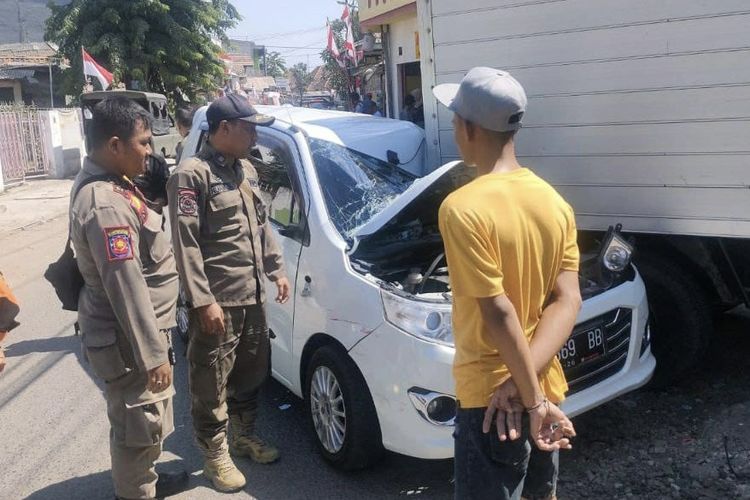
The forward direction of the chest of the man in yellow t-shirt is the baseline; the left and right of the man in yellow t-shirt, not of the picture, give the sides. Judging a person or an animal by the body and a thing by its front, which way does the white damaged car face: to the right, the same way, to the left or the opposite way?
the opposite way

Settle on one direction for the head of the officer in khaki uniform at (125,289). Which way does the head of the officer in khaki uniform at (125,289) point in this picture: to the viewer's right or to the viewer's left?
to the viewer's right

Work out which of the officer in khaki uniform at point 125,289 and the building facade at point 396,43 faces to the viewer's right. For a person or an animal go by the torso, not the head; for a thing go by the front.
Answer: the officer in khaki uniform

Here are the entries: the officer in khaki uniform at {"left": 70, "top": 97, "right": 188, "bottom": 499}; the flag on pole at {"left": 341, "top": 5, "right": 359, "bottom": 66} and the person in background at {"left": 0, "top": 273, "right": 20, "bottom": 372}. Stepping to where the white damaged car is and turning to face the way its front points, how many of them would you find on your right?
2

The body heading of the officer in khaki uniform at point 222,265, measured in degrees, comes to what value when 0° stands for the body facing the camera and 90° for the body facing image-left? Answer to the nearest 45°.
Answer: approximately 315°

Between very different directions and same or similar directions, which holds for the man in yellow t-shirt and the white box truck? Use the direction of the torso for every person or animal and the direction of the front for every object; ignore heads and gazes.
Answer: very different directions

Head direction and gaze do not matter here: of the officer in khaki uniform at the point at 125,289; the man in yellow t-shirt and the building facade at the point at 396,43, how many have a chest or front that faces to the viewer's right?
1

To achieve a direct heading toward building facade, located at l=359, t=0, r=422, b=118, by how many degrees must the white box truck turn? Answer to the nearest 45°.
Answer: approximately 135° to its left

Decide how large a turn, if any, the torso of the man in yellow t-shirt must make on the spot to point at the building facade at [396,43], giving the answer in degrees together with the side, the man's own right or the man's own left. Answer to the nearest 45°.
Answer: approximately 45° to the man's own right

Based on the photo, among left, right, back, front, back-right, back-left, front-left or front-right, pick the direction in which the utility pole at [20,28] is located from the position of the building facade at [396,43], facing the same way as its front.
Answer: right

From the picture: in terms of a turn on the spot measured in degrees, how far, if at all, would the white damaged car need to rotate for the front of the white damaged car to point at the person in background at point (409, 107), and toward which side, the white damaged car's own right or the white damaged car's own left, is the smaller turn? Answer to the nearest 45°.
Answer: approximately 135° to the white damaged car's own left

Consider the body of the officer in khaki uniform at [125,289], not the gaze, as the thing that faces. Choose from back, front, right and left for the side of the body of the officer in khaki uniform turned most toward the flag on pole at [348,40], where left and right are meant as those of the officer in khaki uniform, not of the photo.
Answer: left

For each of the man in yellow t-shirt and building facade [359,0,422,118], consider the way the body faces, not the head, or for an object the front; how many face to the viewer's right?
0

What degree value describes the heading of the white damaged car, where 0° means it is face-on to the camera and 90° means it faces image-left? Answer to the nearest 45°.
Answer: approximately 315°

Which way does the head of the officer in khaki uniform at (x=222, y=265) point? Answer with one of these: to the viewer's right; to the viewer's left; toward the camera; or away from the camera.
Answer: to the viewer's right

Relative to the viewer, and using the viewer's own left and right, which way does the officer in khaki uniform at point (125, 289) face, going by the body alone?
facing to the right of the viewer
